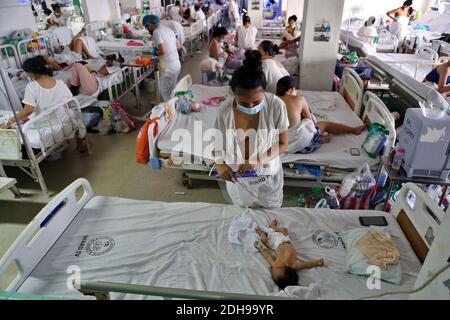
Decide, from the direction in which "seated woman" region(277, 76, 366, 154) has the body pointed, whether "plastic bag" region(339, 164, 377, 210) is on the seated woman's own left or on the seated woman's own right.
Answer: on the seated woman's own right

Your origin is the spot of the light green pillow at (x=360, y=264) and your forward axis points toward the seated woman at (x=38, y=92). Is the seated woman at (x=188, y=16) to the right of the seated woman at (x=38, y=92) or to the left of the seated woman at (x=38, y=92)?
right

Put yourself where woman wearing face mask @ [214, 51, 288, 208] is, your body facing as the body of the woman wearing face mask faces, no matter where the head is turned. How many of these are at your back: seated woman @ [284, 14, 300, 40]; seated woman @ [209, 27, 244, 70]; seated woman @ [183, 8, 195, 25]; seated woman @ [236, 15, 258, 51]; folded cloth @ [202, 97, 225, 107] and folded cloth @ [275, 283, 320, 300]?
5

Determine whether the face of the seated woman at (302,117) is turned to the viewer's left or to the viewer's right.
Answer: to the viewer's right

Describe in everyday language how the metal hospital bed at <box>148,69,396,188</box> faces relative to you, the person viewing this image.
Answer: facing to the left of the viewer

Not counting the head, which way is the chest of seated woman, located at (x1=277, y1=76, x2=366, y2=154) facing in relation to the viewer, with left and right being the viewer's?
facing away from the viewer and to the right of the viewer

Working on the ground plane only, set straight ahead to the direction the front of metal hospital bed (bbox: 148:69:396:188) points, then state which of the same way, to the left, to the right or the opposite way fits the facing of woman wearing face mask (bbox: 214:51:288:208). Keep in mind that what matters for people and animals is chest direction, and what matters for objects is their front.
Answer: to the left

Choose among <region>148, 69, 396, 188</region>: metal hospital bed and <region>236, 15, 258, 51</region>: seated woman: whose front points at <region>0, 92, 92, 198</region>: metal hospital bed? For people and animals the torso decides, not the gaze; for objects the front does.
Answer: <region>148, 69, 396, 188</region>: metal hospital bed
